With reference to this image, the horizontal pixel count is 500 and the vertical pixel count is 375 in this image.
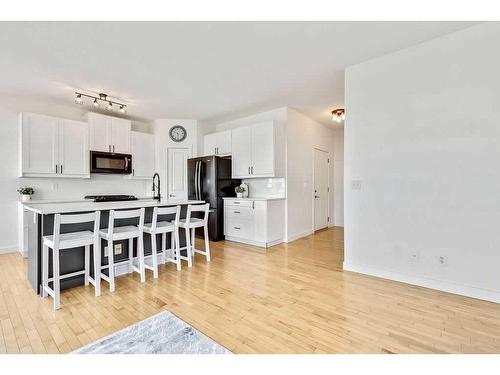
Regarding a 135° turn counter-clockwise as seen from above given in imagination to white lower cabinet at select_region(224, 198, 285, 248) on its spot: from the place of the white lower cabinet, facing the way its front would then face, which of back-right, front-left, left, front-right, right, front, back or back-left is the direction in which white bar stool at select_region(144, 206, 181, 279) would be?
back-right

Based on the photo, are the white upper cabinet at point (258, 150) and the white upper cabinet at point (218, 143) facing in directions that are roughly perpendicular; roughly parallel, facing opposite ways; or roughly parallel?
roughly parallel

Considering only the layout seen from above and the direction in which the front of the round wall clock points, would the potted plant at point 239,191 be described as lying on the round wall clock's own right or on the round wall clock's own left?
on the round wall clock's own left

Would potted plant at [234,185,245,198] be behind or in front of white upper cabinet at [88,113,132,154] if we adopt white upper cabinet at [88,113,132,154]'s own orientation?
in front

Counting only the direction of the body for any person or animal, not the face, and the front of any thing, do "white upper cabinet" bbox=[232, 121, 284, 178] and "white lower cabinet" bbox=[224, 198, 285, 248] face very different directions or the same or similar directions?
same or similar directions

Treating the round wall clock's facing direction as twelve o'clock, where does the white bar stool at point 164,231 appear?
The white bar stool is roughly at 12 o'clock from the round wall clock.

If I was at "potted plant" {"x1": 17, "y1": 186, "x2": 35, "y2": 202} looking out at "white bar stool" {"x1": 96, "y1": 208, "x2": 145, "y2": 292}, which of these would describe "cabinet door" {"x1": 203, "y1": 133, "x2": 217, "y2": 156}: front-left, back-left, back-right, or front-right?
front-left

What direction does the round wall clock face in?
toward the camera

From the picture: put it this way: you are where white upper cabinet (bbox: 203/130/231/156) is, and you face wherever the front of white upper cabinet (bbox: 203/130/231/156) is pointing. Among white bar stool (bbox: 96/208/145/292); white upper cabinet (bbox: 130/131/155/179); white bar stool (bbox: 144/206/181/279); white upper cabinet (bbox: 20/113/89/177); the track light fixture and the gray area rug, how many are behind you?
0

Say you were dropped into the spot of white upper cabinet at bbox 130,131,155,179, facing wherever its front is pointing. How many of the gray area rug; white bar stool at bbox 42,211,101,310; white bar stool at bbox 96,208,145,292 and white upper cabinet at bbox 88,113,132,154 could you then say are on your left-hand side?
0

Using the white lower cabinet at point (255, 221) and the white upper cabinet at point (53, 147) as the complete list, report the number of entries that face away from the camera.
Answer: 0

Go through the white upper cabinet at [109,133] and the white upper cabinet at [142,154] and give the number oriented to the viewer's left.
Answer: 0

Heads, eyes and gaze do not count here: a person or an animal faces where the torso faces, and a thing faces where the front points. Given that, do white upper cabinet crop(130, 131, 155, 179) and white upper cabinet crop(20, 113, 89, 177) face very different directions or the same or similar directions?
same or similar directions

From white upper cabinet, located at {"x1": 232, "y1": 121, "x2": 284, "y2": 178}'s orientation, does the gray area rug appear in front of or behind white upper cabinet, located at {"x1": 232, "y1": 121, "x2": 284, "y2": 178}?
in front

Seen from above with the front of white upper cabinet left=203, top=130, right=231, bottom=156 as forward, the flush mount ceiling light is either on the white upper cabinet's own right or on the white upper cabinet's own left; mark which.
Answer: on the white upper cabinet's own left

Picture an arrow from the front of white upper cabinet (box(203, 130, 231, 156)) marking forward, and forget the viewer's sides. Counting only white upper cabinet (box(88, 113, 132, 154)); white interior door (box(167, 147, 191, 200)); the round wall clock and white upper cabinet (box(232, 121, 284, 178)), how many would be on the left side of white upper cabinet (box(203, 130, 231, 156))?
1

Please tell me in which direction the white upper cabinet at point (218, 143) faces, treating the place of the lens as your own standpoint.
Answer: facing the viewer and to the left of the viewer

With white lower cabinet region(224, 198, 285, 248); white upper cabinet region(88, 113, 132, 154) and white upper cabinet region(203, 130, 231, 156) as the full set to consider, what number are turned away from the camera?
0

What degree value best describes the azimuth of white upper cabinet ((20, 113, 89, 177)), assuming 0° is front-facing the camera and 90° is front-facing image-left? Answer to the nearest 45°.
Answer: approximately 315°

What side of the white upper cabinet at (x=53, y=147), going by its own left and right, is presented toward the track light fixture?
front
